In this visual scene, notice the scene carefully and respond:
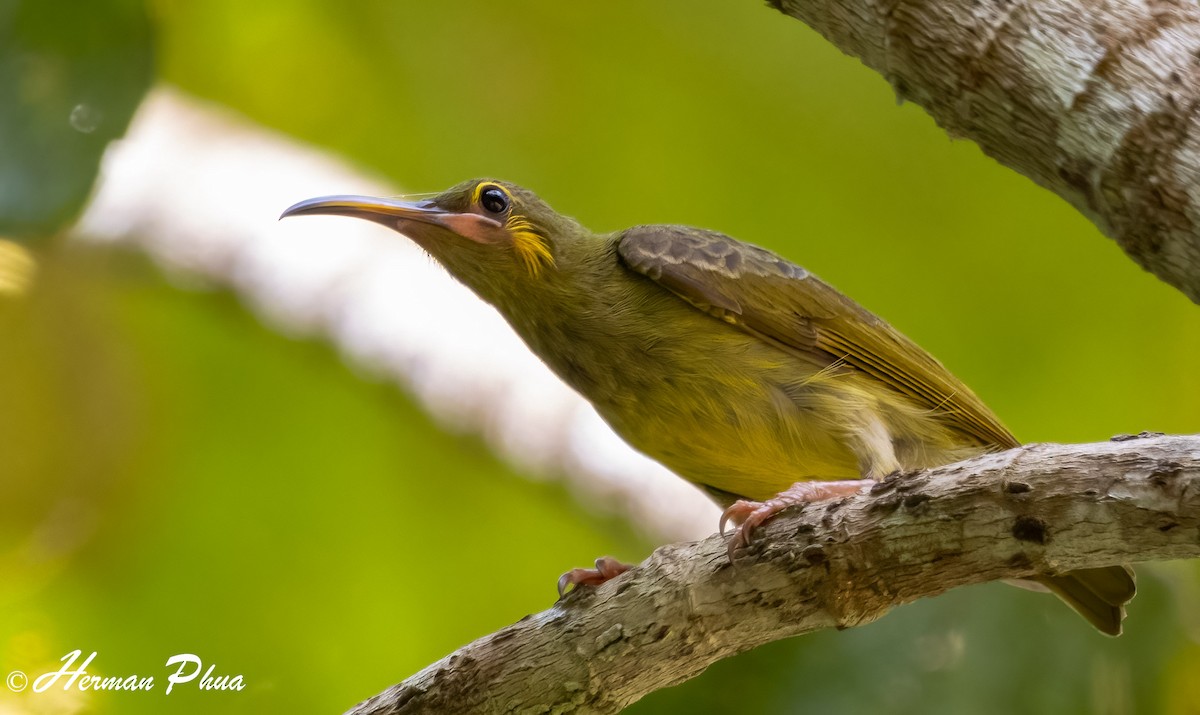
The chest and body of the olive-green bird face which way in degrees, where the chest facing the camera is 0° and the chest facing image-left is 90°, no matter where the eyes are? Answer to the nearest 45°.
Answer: approximately 90°

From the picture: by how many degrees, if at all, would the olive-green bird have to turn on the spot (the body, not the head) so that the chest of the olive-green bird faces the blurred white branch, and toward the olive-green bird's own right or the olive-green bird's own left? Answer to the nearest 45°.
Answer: approximately 45° to the olive-green bird's own right

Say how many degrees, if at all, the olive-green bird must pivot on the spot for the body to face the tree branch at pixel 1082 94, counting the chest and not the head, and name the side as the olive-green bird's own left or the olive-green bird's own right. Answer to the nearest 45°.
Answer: approximately 135° to the olive-green bird's own left
